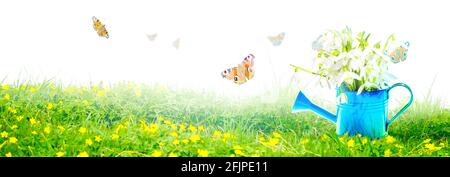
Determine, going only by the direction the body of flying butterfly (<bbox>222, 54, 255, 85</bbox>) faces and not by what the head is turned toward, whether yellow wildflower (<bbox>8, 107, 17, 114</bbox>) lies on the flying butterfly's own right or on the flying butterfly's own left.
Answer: on the flying butterfly's own left

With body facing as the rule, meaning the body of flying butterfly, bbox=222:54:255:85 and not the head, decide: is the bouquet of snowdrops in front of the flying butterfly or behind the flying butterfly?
behind

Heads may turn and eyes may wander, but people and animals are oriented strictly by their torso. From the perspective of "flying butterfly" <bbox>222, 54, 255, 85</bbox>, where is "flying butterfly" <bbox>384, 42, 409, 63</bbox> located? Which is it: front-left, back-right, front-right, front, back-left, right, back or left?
back-right

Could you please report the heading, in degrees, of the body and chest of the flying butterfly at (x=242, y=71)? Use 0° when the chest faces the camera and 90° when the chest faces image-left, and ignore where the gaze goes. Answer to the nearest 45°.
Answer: approximately 135°

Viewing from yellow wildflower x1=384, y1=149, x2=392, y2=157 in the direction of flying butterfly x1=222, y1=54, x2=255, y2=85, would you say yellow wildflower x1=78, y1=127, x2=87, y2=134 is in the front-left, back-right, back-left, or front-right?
front-left

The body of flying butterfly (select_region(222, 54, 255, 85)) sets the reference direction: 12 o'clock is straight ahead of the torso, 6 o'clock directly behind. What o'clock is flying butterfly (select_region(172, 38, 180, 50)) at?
flying butterfly (select_region(172, 38, 180, 50)) is roughly at 11 o'clock from flying butterfly (select_region(222, 54, 255, 85)).

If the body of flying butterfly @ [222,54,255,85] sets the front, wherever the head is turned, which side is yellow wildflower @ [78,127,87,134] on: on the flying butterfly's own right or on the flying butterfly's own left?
on the flying butterfly's own left
